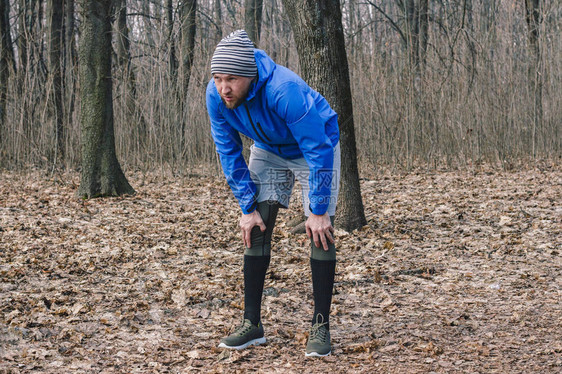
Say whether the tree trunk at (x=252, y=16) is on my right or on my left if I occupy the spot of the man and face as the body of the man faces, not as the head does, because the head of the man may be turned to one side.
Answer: on my right

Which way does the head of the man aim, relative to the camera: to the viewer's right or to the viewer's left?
to the viewer's left

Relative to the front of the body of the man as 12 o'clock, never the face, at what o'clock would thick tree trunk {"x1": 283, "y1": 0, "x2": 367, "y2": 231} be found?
The thick tree trunk is roughly at 5 o'clock from the man.

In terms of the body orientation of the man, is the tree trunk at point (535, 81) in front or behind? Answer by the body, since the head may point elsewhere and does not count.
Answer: behind

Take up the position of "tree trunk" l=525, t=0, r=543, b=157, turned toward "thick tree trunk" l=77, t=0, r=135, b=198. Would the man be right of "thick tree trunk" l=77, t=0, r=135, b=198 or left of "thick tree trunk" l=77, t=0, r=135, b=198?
left

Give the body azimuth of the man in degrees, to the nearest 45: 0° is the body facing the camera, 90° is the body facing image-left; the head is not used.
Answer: approximately 45°

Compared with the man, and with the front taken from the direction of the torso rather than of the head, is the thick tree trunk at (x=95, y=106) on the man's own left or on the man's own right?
on the man's own right
